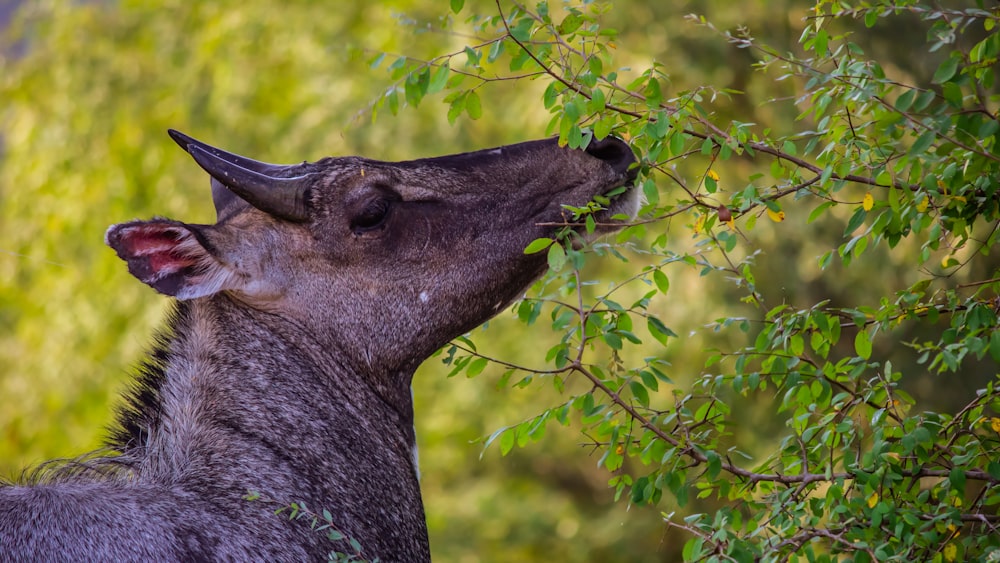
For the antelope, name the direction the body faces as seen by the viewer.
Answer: to the viewer's right
